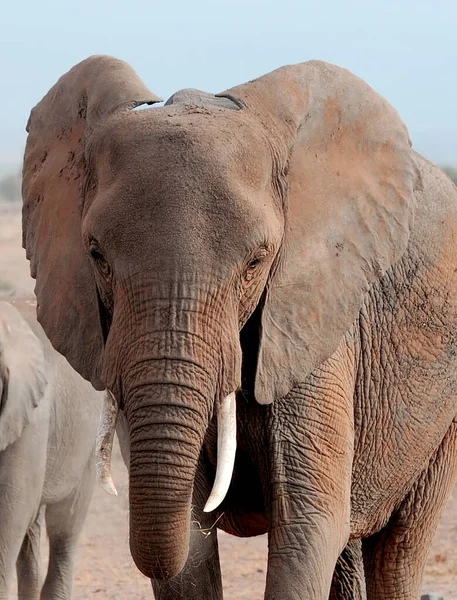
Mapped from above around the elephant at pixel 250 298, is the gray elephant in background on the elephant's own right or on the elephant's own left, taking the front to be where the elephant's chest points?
on the elephant's own right

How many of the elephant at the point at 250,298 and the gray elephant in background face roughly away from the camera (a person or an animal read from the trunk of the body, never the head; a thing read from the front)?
0

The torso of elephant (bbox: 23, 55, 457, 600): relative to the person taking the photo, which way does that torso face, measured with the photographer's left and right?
facing the viewer and to the left of the viewer

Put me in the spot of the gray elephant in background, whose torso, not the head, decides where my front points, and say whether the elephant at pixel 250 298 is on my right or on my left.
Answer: on my left

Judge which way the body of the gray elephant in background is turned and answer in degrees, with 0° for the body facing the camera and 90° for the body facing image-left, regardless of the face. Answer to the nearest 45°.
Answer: approximately 45°
